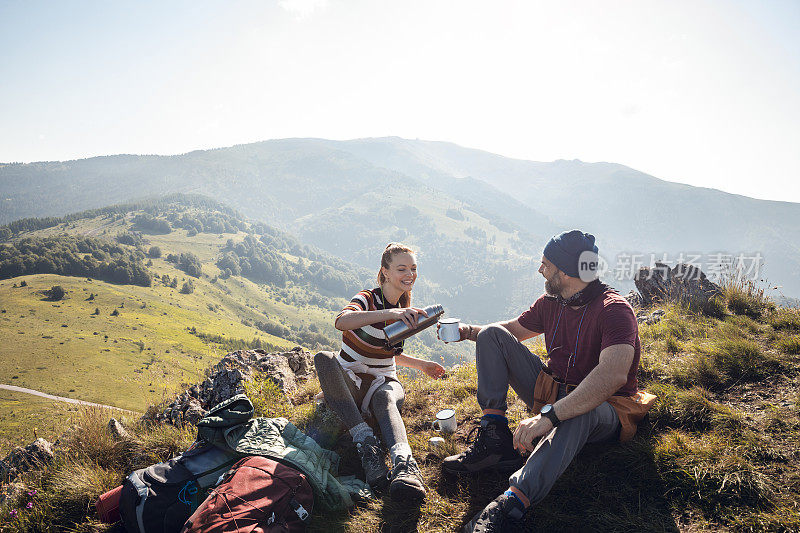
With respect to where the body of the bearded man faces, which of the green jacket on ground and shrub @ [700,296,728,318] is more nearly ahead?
the green jacket on ground

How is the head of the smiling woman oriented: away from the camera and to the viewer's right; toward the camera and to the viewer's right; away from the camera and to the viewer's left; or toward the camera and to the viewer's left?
toward the camera and to the viewer's right

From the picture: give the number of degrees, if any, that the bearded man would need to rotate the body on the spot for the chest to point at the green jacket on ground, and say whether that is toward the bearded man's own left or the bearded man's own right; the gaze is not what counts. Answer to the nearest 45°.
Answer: approximately 45° to the bearded man's own right

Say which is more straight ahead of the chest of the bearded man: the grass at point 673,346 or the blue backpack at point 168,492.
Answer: the blue backpack

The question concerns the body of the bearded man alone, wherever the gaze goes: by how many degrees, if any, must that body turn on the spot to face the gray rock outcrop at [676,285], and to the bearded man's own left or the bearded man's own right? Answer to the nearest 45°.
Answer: approximately 135° to the bearded man's own right

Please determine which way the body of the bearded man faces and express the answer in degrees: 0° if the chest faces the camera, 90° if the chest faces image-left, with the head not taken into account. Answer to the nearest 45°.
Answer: approximately 45°

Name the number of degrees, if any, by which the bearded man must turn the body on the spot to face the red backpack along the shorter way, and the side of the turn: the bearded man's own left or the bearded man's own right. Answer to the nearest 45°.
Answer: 0° — they already face it

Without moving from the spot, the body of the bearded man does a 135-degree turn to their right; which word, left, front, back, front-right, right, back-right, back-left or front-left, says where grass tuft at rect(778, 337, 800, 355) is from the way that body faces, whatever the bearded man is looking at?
front-right

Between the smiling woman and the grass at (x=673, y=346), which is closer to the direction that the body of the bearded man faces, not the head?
the smiling woman

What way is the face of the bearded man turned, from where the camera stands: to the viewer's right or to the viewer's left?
to the viewer's left

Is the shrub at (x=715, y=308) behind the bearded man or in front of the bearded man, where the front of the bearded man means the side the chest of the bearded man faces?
behind
